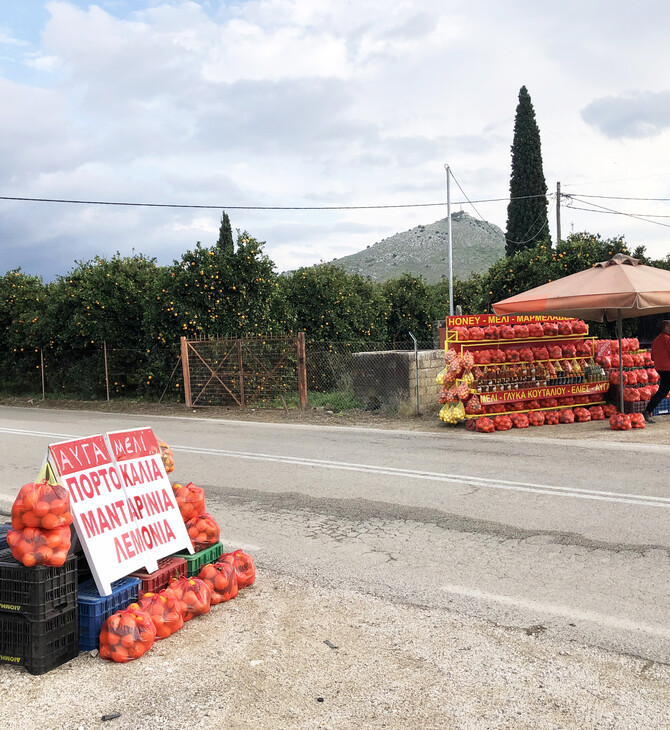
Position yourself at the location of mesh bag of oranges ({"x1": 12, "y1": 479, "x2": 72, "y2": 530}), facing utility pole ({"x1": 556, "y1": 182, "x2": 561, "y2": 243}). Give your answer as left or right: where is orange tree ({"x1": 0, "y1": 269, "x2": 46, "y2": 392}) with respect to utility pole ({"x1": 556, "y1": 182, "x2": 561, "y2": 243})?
left

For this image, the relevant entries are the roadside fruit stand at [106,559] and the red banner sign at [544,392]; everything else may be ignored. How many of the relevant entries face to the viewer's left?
0

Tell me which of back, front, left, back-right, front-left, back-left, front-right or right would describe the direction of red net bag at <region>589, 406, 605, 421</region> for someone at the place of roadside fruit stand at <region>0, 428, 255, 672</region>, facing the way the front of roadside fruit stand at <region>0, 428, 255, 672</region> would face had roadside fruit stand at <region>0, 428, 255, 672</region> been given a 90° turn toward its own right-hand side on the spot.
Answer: back

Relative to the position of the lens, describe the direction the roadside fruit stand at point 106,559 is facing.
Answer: facing the viewer and to the right of the viewer

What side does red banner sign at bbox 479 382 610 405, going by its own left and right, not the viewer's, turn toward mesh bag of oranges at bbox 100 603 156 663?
front

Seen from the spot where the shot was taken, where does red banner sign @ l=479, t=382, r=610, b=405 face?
facing the viewer

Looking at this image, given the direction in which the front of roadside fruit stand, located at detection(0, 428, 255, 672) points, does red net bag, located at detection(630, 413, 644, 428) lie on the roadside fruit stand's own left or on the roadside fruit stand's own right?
on the roadside fruit stand's own left

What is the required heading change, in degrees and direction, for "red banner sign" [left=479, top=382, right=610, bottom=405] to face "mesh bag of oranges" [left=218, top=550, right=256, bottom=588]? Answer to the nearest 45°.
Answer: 0° — it already faces it

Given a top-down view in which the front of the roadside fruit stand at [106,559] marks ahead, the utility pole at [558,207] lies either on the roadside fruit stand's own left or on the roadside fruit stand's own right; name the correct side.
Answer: on the roadside fruit stand's own left

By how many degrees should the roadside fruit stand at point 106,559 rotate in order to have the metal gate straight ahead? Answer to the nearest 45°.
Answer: approximately 135° to its left

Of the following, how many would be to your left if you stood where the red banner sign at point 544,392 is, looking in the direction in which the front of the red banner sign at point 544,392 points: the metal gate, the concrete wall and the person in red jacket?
1

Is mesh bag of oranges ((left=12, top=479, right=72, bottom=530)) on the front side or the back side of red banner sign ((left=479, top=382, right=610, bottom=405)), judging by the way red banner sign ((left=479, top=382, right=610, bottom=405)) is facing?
on the front side

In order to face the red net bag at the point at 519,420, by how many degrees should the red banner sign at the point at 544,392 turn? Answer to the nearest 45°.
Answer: approximately 45° to its right

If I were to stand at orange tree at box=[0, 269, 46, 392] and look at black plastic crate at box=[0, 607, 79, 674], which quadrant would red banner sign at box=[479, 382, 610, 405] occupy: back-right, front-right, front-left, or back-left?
front-left

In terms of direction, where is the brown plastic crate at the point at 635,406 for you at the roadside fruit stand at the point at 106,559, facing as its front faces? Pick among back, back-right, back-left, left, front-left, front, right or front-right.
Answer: left

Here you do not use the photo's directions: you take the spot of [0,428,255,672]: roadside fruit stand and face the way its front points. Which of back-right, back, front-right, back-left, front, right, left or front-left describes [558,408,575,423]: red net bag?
left
